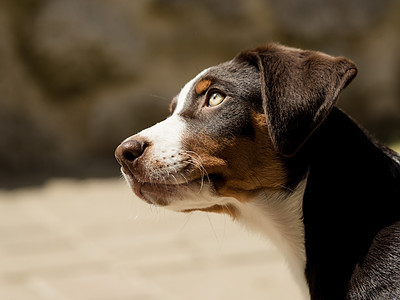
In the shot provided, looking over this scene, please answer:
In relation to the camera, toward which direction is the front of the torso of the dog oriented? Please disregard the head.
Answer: to the viewer's left
